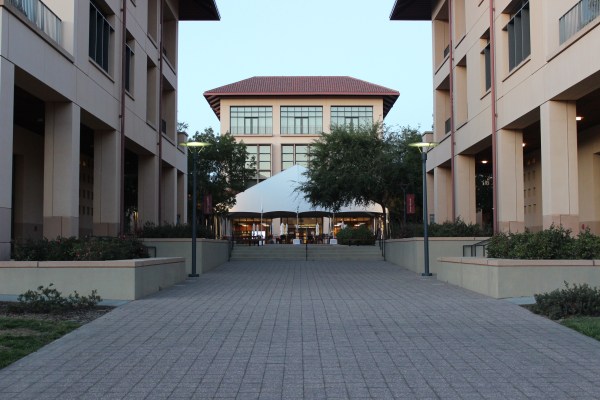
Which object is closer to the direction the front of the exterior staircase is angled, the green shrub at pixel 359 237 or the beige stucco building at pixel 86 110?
the beige stucco building

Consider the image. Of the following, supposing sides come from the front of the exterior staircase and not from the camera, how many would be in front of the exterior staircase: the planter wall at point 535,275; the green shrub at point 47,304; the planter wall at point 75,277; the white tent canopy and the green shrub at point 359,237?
3

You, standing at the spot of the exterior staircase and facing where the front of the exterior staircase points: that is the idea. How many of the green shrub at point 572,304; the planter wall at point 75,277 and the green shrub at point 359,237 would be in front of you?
2

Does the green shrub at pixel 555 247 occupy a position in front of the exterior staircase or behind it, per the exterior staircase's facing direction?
in front

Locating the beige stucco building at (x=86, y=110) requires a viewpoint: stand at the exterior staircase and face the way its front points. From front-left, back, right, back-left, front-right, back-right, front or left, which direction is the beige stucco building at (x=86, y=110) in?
front-right

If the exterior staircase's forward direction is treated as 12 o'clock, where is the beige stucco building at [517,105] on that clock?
The beige stucco building is roughly at 11 o'clock from the exterior staircase.

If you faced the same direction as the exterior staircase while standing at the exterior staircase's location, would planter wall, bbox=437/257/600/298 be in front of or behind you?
in front

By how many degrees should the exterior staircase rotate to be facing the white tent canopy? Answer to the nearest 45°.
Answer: approximately 135° to its right

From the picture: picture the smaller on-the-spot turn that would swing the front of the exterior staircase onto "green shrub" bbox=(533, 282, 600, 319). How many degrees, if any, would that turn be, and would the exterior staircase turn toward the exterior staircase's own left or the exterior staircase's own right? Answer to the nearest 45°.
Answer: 0° — it already faces it

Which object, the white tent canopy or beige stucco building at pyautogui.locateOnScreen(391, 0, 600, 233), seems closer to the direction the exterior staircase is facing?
the beige stucco building

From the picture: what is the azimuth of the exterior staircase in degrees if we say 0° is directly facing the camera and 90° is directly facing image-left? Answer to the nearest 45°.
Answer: approximately 0°

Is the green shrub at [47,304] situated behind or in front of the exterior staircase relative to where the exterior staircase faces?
in front
